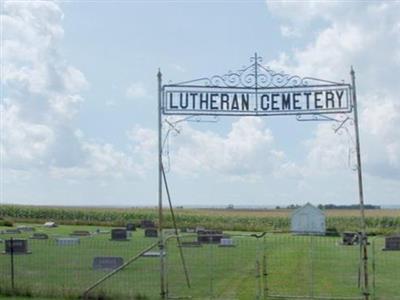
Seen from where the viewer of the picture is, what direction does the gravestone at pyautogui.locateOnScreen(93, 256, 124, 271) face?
facing the viewer

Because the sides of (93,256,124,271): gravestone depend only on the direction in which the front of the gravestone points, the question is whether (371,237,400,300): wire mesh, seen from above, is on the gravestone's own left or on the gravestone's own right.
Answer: on the gravestone's own left

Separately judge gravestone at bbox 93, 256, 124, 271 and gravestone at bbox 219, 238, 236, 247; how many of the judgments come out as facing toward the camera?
2

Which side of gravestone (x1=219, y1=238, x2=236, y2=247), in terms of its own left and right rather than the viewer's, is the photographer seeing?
front

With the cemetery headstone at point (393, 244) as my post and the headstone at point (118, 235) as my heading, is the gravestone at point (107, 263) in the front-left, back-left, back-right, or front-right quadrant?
front-left

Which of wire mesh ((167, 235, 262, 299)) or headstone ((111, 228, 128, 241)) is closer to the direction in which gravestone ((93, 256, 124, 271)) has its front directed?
the wire mesh

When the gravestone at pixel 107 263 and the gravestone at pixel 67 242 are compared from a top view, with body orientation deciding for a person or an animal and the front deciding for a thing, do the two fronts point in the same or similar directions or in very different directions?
same or similar directions

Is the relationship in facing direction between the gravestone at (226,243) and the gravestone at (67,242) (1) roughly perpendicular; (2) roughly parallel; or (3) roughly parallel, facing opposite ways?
roughly parallel

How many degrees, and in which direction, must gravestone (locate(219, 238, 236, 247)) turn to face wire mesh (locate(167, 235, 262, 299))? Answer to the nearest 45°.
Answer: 0° — it already faces it

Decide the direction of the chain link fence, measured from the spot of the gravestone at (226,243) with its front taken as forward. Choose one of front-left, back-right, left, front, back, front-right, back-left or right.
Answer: front

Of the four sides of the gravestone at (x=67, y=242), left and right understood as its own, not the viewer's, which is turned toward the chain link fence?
front

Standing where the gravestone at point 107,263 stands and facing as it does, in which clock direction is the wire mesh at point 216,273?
The wire mesh is roughly at 10 o'clock from the gravestone.

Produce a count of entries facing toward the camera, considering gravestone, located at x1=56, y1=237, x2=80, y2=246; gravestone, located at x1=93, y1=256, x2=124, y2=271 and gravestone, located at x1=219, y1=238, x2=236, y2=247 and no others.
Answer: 3

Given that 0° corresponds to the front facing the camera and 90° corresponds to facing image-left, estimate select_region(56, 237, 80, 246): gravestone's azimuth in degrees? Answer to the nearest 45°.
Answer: approximately 0°
